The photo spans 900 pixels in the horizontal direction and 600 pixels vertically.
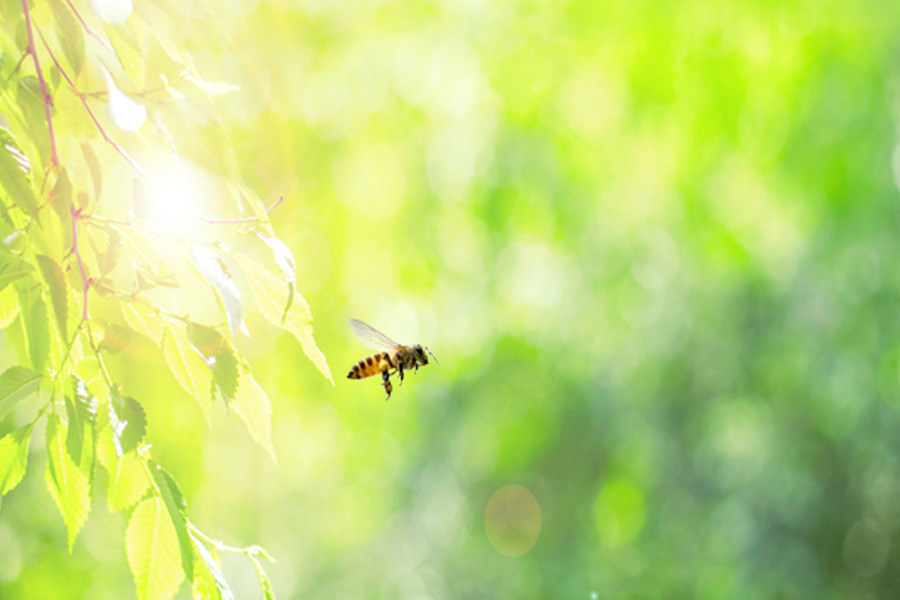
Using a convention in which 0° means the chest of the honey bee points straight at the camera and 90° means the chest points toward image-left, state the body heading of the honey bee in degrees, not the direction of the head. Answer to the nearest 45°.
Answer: approximately 270°
